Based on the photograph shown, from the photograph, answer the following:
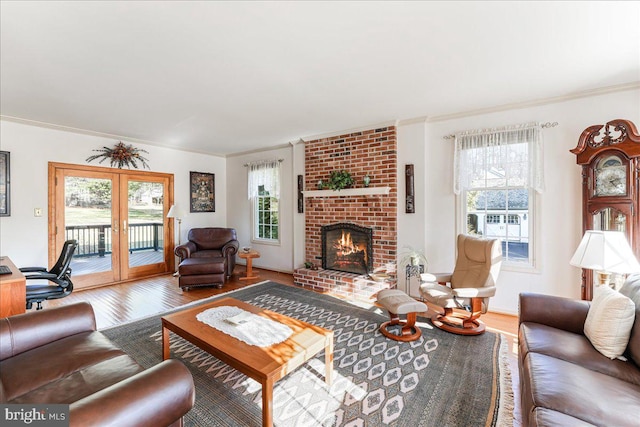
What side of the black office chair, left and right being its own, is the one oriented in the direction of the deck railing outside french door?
right

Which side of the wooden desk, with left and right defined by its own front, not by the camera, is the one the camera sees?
right

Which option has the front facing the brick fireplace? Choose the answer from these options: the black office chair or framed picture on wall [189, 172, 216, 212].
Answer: the framed picture on wall

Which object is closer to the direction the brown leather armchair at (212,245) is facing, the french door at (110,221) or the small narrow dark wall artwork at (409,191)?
the small narrow dark wall artwork

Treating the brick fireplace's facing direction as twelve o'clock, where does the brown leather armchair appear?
The brown leather armchair is roughly at 2 o'clock from the brick fireplace.

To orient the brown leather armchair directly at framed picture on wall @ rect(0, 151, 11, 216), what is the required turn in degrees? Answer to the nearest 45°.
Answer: approximately 90° to its right

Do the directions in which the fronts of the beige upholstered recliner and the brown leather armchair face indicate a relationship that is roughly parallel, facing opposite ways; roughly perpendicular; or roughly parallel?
roughly perpendicular

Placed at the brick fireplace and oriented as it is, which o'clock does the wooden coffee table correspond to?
The wooden coffee table is roughly at 11 o'clock from the brick fireplace.

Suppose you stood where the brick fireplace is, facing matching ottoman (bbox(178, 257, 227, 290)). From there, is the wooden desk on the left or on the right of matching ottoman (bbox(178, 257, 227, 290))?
left

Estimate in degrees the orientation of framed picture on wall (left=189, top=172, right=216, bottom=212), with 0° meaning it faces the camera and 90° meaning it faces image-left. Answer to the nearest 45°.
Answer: approximately 315°

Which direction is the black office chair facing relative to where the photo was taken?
to the viewer's left
